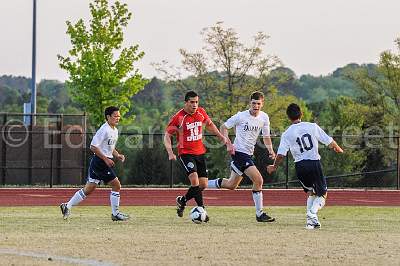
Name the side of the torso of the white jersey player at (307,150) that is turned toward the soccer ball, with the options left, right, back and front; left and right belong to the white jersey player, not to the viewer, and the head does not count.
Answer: left

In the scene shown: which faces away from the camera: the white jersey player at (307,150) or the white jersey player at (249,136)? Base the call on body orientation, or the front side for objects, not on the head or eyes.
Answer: the white jersey player at (307,150)

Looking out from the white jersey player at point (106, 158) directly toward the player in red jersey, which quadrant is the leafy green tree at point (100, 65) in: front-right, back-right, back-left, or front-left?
back-left

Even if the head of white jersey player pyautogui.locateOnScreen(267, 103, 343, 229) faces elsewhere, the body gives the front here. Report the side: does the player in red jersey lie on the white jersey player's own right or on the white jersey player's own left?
on the white jersey player's own left

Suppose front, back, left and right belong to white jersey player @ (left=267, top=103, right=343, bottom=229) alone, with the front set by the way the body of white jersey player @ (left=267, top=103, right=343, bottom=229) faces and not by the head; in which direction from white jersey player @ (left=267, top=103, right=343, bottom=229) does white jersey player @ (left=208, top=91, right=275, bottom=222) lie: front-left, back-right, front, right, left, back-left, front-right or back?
front-left

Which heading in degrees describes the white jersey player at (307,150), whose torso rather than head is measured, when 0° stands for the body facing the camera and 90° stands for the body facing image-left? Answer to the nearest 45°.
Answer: approximately 180°

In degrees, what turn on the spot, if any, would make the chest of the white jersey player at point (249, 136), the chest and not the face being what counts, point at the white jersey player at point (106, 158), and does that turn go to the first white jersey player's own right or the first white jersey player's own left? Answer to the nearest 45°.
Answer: approximately 135° to the first white jersey player's own right

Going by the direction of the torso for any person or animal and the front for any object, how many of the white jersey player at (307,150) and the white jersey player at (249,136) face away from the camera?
1

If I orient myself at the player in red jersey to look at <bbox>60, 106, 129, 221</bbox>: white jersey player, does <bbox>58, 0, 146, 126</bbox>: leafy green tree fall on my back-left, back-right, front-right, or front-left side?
front-right

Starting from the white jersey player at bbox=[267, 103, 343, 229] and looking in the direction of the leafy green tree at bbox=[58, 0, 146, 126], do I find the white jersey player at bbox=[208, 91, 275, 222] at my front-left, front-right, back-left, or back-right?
front-left
